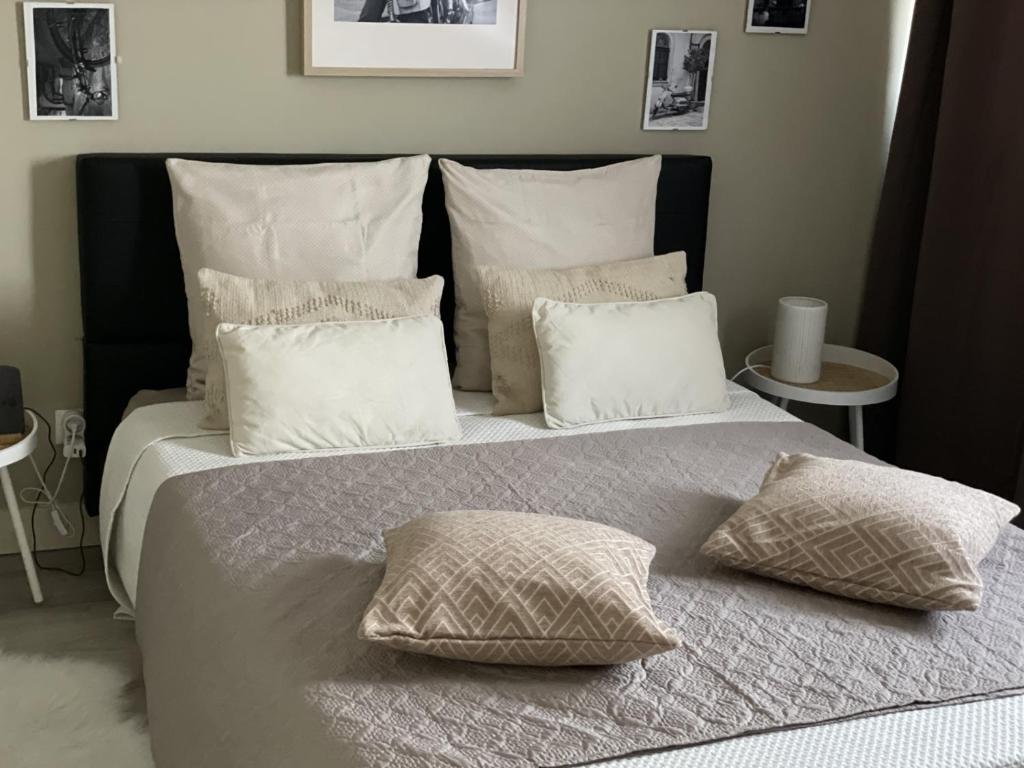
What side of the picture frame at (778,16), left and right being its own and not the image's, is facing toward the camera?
front

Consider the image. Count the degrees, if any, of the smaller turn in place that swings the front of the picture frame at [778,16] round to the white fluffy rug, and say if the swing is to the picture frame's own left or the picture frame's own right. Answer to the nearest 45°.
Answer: approximately 45° to the picture frame's own right

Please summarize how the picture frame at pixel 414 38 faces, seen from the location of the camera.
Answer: facing the viewer

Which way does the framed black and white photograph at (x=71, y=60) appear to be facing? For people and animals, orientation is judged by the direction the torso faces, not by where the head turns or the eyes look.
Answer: toward the camera

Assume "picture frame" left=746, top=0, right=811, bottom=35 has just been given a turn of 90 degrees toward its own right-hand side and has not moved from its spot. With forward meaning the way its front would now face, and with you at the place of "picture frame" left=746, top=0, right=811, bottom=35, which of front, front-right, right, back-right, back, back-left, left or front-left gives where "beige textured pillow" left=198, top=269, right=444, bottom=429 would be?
front-left

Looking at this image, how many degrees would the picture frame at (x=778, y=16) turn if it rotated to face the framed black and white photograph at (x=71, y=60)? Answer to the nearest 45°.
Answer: approximately 45° to its right

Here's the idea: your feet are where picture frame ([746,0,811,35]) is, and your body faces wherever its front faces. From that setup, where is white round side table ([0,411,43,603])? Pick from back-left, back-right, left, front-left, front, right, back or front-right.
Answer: front-right

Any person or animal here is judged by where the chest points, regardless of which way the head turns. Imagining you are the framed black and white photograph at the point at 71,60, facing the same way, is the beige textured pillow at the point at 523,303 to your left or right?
on your left

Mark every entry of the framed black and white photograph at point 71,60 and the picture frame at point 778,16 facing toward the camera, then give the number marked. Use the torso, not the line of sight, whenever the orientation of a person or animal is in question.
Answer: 2
